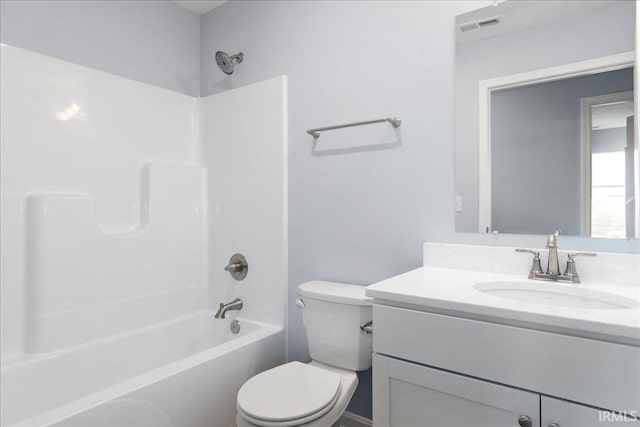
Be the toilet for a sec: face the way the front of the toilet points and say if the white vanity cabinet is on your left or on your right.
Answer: on your left

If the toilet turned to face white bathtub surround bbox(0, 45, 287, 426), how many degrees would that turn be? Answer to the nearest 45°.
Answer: approximately 90° to its right

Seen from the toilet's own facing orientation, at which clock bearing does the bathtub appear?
The bathtub is roughly at 2 o'clock from the toilet.

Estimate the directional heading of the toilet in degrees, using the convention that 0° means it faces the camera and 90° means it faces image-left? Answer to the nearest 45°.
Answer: approximately 45°
